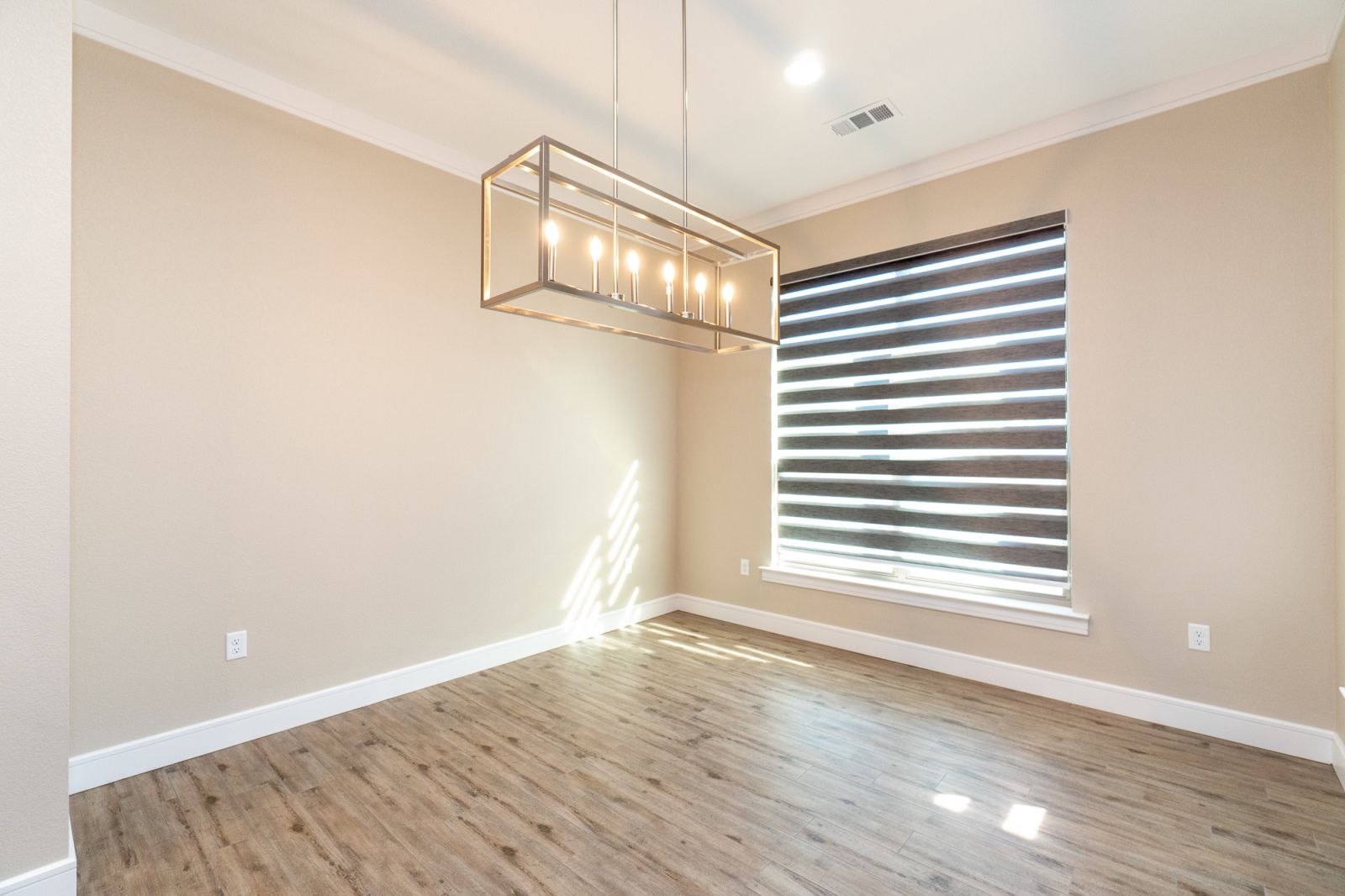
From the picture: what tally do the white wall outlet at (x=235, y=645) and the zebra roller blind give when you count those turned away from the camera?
0

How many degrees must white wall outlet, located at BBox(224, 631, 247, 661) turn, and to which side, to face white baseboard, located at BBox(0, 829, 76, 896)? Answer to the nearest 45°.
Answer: approximately 90° to its right

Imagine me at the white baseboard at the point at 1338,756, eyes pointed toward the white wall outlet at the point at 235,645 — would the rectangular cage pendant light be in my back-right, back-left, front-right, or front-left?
front-right

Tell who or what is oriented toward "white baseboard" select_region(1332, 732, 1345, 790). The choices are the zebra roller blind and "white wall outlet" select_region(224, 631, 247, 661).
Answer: the white wall outlet

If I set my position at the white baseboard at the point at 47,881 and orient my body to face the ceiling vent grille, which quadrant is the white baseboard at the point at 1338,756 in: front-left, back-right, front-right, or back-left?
front-right

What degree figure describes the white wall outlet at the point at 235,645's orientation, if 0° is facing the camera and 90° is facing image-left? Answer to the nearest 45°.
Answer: approximately 315°

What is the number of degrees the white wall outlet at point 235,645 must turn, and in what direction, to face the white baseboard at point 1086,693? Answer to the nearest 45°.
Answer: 0° — it already faces it

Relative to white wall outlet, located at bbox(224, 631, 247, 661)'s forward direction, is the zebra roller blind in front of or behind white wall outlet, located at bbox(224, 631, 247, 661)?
in front

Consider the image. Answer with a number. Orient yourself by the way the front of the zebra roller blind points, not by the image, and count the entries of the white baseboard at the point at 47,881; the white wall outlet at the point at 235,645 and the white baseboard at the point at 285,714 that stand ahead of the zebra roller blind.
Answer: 3

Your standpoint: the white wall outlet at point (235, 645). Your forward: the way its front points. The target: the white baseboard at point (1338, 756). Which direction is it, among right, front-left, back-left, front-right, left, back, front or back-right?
front

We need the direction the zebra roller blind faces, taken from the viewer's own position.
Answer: facing the viewer and to the left of the viewer
